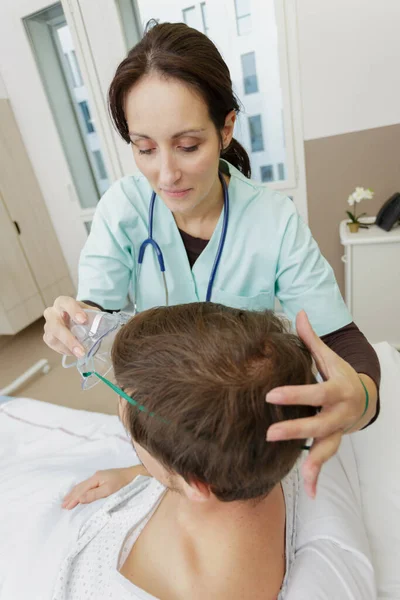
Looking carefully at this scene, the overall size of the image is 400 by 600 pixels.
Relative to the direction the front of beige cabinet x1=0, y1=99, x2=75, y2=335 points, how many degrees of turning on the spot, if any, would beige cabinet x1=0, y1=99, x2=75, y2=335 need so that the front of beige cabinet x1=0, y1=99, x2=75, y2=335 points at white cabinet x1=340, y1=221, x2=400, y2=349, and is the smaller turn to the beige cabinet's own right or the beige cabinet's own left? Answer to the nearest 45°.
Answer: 0° — it already faces it

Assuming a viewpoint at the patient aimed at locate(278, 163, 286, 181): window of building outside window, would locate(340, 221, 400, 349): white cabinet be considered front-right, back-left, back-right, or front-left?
front-right

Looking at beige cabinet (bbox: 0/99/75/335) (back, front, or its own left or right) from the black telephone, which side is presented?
front

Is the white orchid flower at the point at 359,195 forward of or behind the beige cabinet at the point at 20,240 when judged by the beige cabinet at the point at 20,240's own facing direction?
forward

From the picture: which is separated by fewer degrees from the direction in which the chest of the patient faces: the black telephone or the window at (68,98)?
the window

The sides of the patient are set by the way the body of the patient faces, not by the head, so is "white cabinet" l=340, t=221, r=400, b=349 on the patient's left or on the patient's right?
on the patient's right

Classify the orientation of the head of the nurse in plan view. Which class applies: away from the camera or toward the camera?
toward the camera

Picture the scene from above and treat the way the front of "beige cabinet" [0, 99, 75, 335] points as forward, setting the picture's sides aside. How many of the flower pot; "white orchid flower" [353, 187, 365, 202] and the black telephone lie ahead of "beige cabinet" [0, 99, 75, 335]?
3

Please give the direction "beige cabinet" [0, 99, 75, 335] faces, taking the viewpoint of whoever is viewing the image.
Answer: facing the viewer and to the right of the viewer

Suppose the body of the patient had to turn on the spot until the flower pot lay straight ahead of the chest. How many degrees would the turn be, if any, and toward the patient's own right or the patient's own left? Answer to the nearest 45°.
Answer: approximately 90° to the patient's own right

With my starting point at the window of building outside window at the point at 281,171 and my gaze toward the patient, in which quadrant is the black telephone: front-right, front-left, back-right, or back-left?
front-left

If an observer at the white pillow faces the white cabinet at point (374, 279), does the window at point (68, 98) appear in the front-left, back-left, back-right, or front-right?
front-left

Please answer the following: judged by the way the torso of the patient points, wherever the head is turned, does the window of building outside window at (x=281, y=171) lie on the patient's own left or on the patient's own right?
on the patient's own right

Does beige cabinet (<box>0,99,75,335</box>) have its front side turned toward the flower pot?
yes

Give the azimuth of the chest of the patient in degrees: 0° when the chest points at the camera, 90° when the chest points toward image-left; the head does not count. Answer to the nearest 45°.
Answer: approximately 135°
